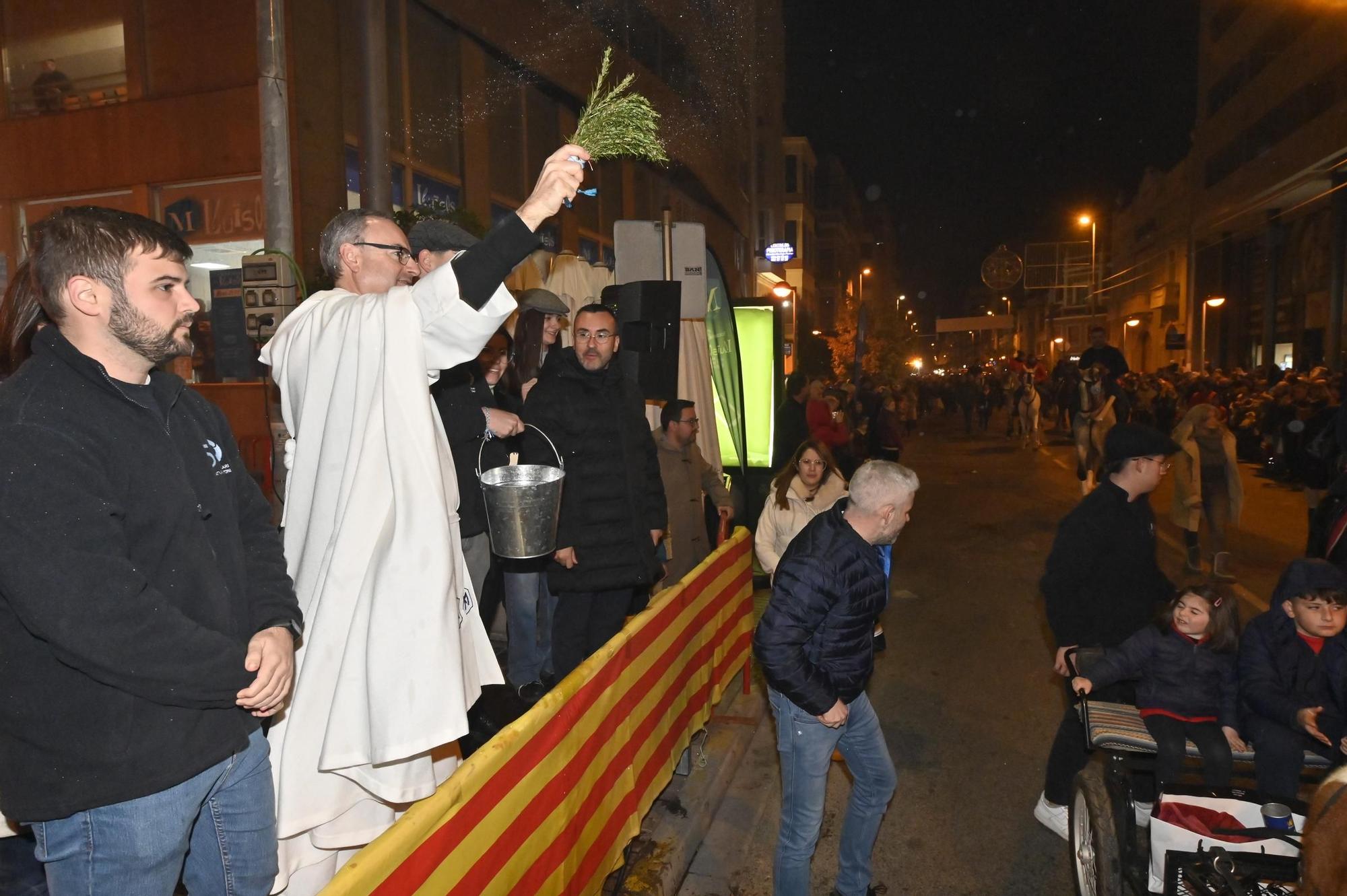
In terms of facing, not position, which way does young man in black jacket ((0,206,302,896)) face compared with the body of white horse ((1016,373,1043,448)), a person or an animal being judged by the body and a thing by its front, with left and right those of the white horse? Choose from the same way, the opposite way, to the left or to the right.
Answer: to the left

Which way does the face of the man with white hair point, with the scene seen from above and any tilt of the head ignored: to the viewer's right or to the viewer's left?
to the viewer's right

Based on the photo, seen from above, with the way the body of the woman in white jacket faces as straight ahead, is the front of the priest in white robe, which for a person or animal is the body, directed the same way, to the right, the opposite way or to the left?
to the left

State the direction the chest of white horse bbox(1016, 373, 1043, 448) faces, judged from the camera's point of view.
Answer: toward the camera

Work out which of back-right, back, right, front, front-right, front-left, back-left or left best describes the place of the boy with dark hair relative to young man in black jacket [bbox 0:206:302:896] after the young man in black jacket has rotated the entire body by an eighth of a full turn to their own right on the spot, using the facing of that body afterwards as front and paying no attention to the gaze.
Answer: left

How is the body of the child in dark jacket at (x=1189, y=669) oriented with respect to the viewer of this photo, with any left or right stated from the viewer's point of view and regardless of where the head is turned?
facing the viewer

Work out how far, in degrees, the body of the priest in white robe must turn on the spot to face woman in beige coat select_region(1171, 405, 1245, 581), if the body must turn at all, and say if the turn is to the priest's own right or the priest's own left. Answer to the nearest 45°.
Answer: approximately 45° to the priest's own left

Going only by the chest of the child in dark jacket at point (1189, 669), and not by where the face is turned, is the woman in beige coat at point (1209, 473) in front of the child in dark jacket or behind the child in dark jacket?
behind

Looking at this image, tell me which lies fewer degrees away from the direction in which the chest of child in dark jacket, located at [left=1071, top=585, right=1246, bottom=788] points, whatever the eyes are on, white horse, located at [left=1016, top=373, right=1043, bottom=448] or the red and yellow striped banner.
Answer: the red and yellow striped banner

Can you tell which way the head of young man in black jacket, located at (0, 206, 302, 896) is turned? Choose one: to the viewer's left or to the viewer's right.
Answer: to the viewer's right

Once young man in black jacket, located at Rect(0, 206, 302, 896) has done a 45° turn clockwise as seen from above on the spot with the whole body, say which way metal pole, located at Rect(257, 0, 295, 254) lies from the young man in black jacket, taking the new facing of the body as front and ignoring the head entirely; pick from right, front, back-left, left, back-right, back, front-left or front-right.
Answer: back

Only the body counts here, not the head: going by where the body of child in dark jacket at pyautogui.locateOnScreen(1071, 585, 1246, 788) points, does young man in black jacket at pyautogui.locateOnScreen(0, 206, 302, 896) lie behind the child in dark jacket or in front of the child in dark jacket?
in front
